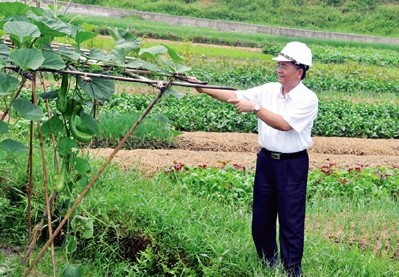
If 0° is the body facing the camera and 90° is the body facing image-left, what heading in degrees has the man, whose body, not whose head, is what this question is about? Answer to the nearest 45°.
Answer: approximately 45°
